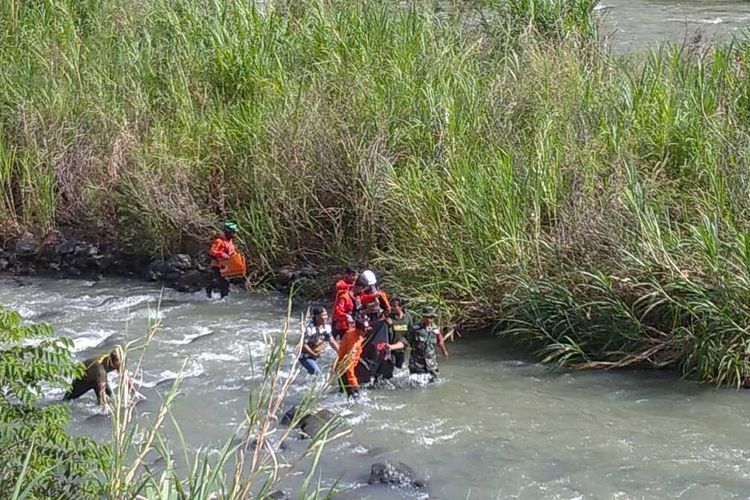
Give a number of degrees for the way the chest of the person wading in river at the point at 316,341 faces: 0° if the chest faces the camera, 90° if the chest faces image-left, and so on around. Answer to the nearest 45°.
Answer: approximately 315°

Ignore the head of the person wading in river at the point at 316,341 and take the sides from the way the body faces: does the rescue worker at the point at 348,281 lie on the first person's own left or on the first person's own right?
on the first person's own left

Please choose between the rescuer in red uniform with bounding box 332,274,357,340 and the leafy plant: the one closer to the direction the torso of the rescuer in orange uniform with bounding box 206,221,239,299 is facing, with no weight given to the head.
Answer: the rescuer in red uniform

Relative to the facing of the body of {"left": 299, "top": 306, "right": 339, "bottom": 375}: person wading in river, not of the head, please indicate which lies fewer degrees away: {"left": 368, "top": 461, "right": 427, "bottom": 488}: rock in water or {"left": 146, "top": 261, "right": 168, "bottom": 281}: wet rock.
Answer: the rock in water

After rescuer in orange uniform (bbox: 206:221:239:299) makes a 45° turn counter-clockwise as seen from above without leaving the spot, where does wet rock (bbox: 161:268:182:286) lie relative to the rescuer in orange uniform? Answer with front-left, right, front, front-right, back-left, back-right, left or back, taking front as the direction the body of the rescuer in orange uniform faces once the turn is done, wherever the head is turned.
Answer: back-left
